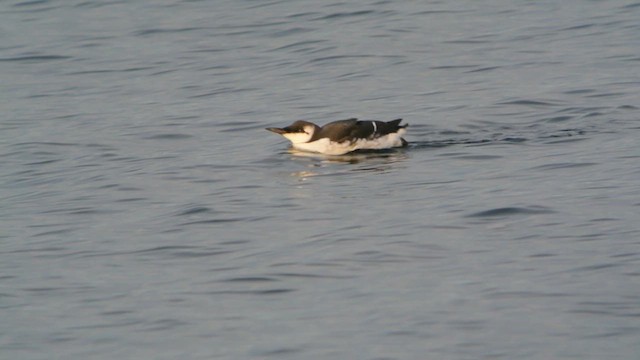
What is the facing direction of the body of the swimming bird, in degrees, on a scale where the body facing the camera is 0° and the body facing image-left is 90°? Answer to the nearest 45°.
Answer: approximately 90°
